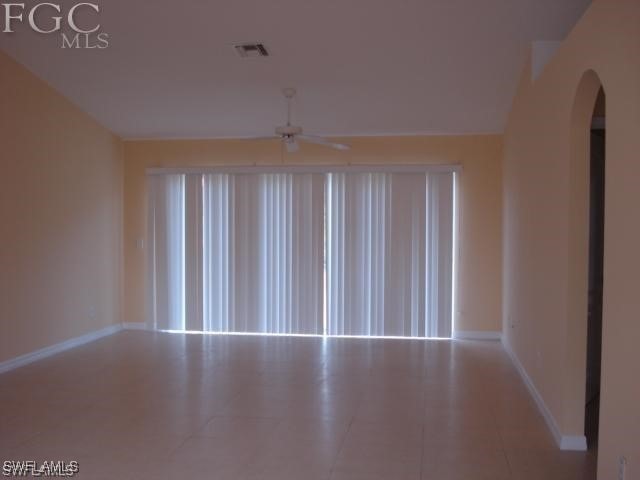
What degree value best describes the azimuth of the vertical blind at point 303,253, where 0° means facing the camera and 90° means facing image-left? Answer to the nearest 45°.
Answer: approximately 0°

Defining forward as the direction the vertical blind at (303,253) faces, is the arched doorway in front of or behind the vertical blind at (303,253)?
in front

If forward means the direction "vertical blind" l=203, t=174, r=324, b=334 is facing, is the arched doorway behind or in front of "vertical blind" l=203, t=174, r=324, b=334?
in front
